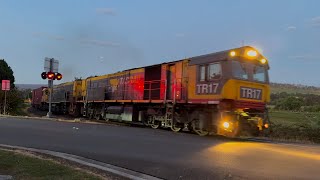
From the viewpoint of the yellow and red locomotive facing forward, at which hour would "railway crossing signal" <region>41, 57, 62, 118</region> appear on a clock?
The railway crossing signal is roughly at 6 o'clock from the yellow and red locomotive.

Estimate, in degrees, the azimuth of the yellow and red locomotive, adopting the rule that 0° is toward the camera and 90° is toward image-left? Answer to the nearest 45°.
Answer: approximately 315°

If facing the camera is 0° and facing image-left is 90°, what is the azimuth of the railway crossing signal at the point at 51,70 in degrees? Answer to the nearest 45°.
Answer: approximately 0°

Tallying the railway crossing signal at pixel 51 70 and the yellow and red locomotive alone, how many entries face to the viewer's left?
0

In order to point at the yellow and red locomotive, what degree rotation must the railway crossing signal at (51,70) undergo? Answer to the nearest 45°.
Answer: approximately 45° to its left
